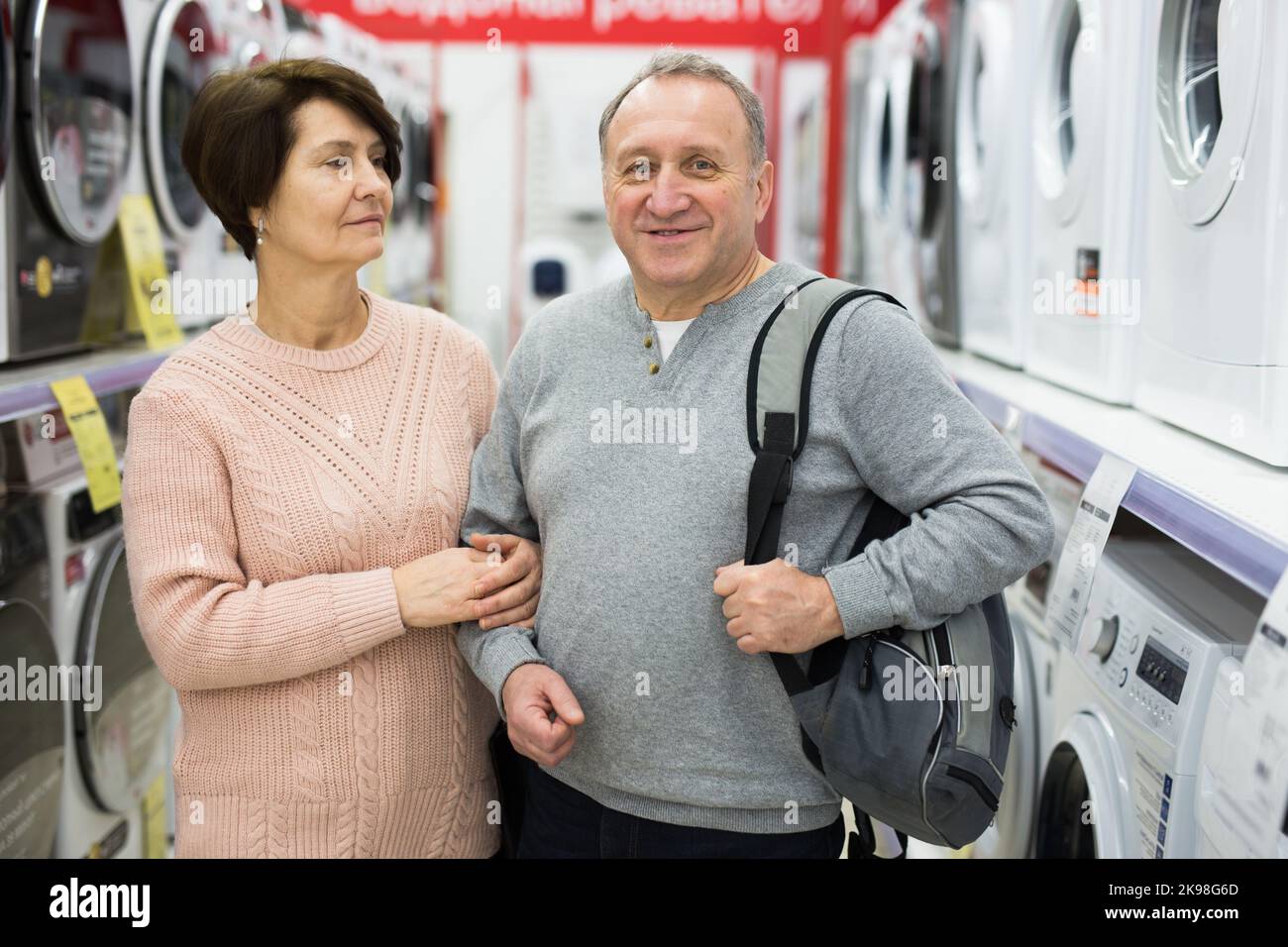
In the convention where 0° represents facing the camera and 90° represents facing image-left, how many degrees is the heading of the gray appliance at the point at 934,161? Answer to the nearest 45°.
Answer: approximately 45°

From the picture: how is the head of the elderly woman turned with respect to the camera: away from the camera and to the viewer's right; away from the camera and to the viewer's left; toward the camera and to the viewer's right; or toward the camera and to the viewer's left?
toward the camera and to the viewer's right

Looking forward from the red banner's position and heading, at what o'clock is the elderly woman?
The elderly woman is roughly at 12 o'clock from the red banner.

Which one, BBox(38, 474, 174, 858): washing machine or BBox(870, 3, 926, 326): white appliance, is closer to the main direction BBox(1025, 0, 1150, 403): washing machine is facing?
the washing machine

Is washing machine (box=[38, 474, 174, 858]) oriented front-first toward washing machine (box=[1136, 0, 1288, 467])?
yes

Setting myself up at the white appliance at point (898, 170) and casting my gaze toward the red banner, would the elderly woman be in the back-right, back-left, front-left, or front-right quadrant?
back-left

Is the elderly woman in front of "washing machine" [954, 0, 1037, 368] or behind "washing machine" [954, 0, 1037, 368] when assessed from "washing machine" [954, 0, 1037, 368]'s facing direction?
in front

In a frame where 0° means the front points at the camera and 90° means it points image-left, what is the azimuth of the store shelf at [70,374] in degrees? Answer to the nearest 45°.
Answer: approximately 315°
